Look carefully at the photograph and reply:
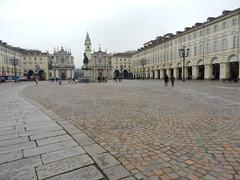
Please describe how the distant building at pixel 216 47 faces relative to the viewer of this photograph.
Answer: facing the viewer and to the left of the viewer
